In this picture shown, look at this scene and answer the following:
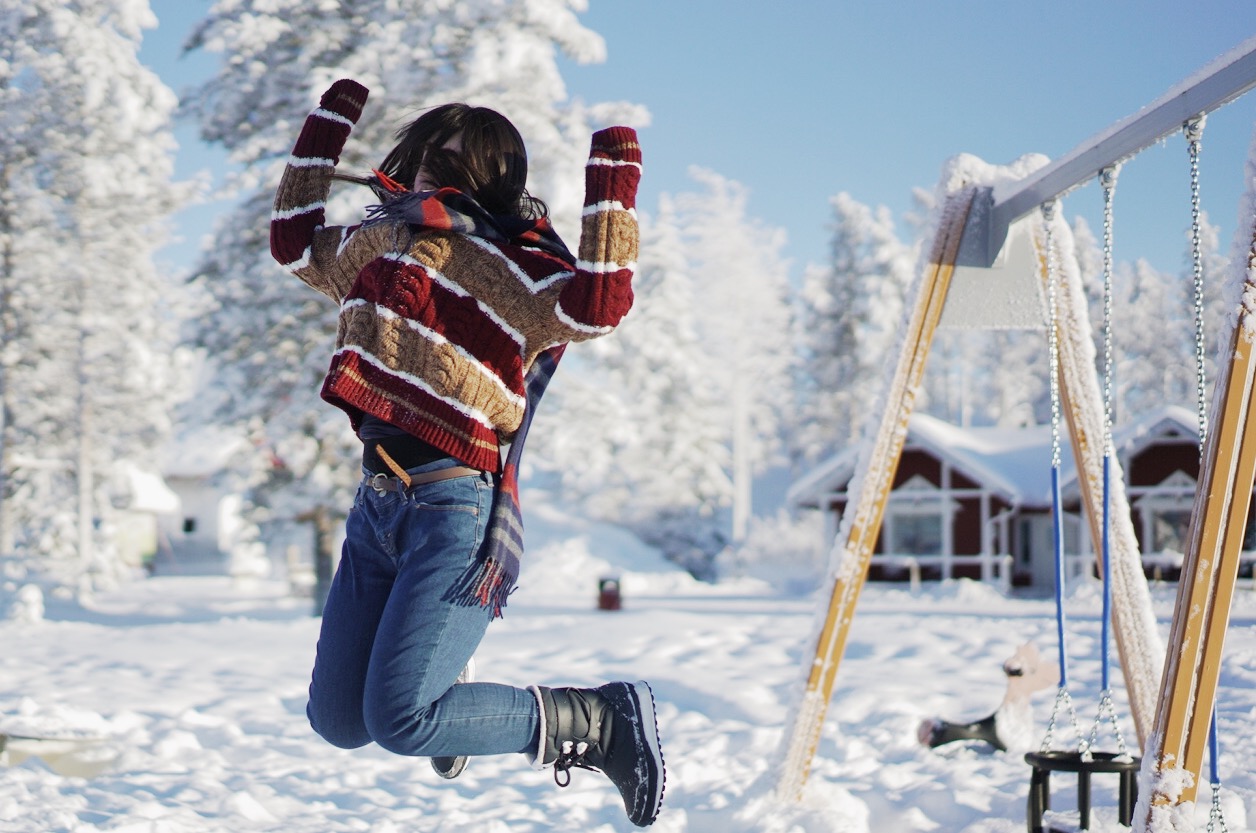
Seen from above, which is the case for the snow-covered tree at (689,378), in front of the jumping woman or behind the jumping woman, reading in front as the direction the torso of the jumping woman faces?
behind

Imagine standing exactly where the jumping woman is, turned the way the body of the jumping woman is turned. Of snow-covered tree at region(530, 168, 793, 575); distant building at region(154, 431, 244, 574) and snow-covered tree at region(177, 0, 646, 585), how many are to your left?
0

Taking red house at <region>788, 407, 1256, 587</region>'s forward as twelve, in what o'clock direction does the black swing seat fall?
The black swing seat is roughly at 12 o'clock from the red house.

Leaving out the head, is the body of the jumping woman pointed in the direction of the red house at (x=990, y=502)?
no

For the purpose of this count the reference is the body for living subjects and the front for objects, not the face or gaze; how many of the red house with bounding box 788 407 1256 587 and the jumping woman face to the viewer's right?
0

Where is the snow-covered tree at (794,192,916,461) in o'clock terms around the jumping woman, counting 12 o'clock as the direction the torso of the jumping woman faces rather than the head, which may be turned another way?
The snow-covered tree is roughly at 5 o'clock from the jumping woman.

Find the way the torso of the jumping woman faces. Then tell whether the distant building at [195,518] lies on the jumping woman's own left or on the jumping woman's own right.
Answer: on the jumping woman's own right

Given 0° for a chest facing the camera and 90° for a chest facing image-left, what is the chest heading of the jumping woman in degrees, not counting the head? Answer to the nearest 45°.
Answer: approximately 45°

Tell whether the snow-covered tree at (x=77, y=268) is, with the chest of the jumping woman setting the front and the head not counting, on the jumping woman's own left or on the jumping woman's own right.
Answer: on the jumping woman's own right

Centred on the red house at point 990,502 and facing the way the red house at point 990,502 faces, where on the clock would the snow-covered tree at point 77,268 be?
The snow-covered tree is roughly at 2 o'clock from the red house.

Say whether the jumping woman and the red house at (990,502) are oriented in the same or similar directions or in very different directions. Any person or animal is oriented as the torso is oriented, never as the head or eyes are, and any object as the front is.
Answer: same or similar directions

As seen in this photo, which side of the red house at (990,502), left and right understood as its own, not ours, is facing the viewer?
front

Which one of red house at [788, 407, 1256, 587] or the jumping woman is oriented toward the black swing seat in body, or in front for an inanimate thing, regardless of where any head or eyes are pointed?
the red house

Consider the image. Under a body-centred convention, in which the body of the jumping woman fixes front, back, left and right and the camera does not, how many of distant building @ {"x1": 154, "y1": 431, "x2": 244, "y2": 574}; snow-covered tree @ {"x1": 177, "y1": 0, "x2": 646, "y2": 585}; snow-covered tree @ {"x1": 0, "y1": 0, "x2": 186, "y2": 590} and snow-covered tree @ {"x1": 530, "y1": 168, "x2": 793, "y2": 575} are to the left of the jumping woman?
0

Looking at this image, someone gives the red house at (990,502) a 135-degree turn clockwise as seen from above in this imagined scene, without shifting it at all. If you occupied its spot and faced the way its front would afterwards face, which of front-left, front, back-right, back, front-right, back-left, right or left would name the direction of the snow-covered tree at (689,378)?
front

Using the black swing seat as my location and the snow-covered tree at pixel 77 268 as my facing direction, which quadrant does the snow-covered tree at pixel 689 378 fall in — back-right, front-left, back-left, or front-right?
front-right
